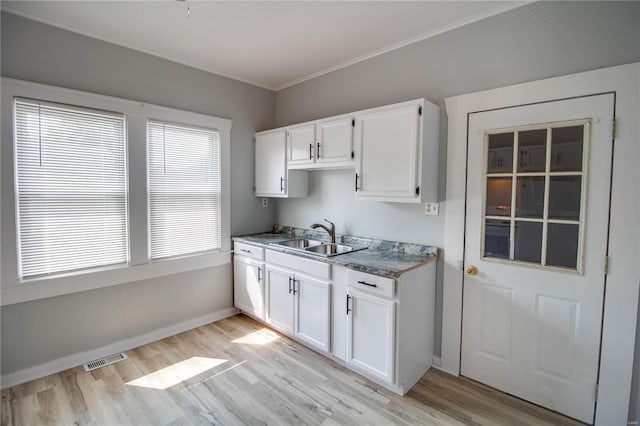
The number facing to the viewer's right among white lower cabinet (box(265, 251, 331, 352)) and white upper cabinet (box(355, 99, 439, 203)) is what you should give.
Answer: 0

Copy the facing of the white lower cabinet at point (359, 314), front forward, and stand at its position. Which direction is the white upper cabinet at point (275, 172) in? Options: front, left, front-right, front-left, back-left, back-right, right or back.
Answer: right

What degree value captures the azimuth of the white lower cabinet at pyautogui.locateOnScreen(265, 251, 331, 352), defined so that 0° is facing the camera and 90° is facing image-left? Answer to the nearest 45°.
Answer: approximately 45°

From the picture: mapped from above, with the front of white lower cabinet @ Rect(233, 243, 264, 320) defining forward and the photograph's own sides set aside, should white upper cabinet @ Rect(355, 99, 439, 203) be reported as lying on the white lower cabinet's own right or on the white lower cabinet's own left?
on the white lower cabinet's own left

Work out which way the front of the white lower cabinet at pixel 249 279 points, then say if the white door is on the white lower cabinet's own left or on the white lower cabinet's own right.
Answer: on the white lower cabinet's own left

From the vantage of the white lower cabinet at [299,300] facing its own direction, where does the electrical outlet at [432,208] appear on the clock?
The electrical outlet is roughly at 8 o'clock from the white lower cabinet.

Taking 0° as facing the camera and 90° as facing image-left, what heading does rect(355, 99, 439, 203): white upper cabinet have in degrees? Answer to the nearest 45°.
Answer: approximately 45°

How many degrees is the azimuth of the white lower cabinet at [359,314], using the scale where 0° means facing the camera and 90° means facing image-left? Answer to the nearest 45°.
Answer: approximately 45°
